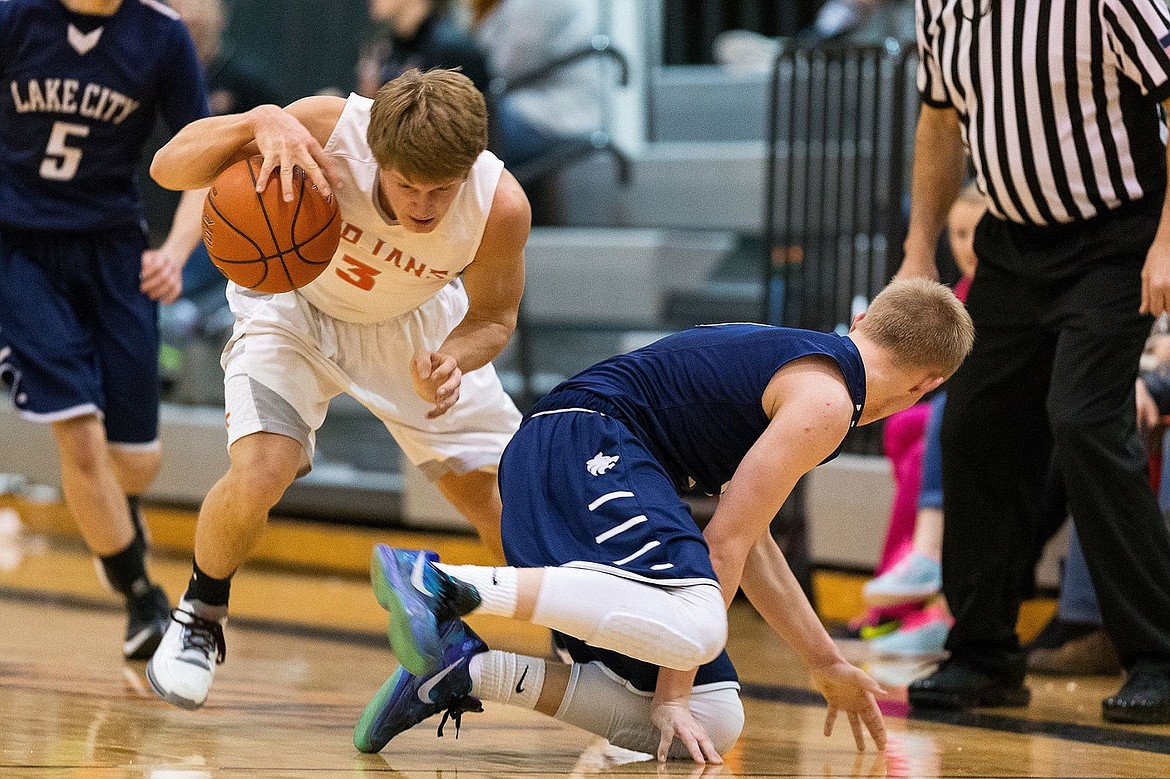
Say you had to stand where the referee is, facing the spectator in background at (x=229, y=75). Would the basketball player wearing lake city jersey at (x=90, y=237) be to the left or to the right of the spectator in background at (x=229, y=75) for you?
left

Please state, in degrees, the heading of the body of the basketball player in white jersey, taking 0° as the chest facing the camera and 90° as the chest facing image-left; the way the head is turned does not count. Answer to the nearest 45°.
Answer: approximately 0°

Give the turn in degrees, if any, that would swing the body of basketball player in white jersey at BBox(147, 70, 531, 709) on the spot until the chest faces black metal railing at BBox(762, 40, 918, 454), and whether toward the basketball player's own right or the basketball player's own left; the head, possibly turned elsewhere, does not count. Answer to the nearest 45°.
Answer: approximately 135° to the basketball player's own left

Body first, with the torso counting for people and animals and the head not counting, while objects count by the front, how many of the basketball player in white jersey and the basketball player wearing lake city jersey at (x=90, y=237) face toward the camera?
2

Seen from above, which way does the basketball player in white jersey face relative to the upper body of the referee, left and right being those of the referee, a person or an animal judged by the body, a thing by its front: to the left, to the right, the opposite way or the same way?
to the left

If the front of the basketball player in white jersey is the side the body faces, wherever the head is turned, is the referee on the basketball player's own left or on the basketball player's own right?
on the basketball player's own left

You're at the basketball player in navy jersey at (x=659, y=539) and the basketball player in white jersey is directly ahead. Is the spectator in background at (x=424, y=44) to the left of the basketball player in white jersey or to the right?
right

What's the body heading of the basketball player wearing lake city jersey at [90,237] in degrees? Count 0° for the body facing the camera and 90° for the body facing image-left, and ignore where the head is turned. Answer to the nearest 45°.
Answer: approximately 0°

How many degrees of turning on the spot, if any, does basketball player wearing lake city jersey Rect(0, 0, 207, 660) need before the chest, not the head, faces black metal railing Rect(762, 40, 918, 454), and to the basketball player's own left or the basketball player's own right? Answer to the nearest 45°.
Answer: approximately 135° to the basketball player's own left

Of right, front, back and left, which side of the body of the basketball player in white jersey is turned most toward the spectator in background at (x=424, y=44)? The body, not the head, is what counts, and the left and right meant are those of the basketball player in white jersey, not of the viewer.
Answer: back
